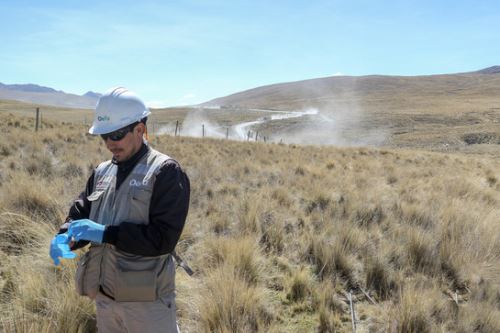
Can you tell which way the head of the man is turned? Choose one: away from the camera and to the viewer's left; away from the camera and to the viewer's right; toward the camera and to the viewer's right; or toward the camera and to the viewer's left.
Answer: toward the camera and to the viewer's left

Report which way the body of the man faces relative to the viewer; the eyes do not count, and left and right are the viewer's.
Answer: facing the viewer and to the left of the viewer
